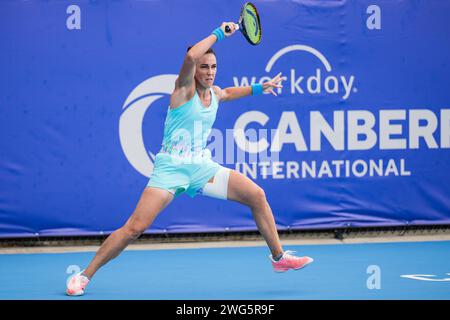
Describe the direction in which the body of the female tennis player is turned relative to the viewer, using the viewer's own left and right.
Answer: facing the viewer and to the right of the viewer
